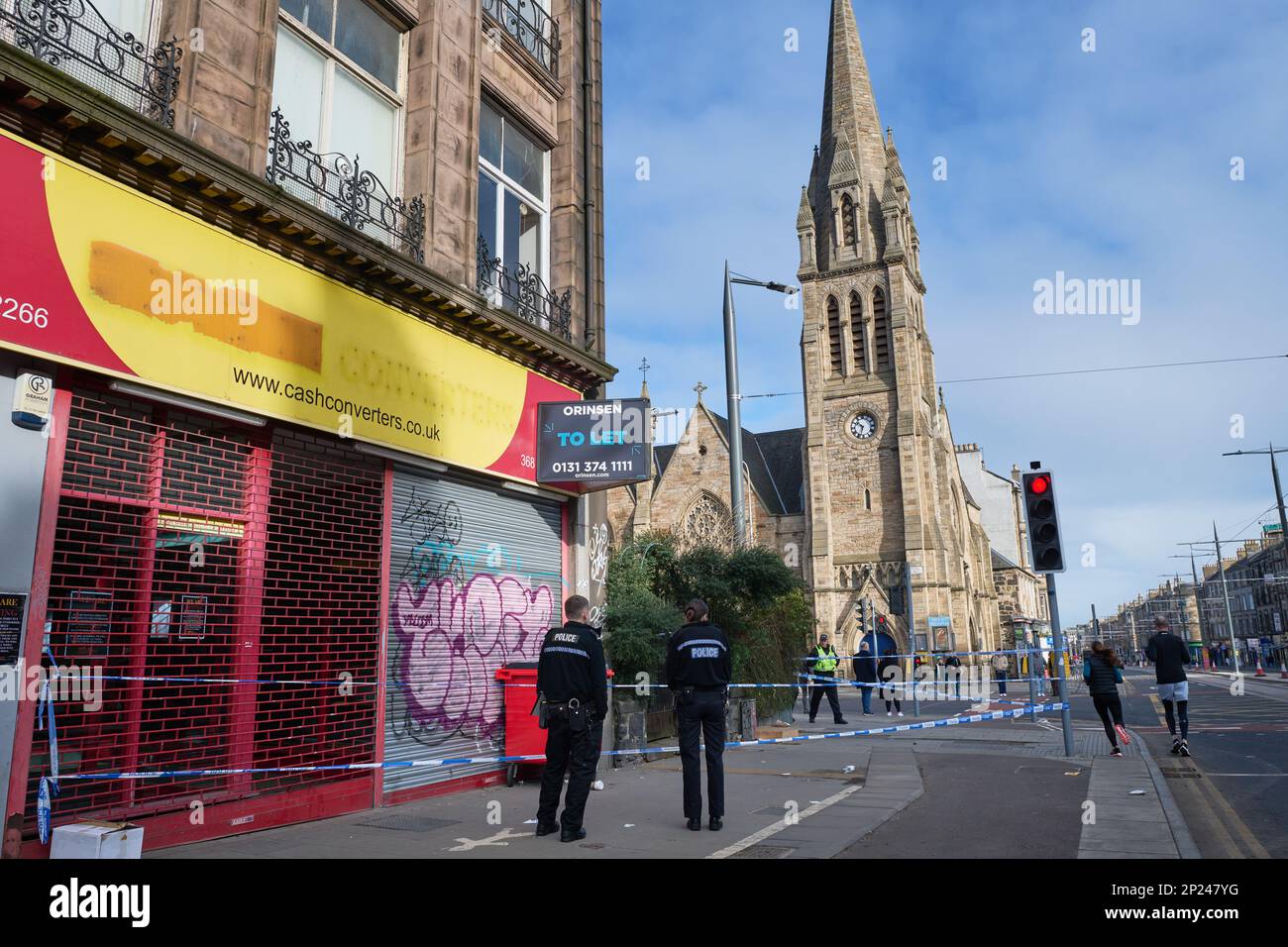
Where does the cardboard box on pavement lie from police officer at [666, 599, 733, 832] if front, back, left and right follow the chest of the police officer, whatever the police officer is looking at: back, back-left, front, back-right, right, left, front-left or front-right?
back-left

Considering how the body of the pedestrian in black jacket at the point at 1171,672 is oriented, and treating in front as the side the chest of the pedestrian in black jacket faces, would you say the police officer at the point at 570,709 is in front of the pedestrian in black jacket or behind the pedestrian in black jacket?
behind

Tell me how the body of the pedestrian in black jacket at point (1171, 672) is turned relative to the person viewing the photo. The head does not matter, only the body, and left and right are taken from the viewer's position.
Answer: facing away from the viewer

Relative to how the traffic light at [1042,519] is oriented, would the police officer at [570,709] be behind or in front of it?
in front

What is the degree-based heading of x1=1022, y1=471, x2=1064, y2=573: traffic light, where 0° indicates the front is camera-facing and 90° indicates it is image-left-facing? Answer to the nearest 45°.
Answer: approximately 0°

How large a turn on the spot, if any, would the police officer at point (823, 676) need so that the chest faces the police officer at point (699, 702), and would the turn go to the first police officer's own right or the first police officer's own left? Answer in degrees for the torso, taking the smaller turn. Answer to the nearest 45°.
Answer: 0° — they already face them

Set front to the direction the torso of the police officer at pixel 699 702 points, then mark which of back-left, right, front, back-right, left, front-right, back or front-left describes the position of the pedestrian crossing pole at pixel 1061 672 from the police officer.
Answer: front-right

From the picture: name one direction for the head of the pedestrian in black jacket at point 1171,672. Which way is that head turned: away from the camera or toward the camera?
away from the camera

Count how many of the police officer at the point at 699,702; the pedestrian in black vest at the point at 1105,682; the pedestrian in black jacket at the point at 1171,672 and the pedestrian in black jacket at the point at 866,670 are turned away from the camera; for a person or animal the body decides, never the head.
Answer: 4

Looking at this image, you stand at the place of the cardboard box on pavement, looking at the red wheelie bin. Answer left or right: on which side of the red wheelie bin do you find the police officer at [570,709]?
right

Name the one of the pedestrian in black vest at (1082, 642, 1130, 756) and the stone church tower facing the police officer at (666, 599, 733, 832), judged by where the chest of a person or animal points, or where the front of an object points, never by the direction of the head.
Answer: the stone church tower

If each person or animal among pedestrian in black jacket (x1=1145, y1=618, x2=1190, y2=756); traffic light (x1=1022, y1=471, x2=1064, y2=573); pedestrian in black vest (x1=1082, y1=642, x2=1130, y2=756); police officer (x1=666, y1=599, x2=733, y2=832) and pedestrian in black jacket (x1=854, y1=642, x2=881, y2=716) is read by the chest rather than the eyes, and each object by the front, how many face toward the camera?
1

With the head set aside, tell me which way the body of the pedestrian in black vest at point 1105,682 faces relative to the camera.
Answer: away from the camera

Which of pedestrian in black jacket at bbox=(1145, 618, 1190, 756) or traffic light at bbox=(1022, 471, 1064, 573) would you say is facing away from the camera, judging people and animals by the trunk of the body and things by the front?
the pedestrian in black jacket
